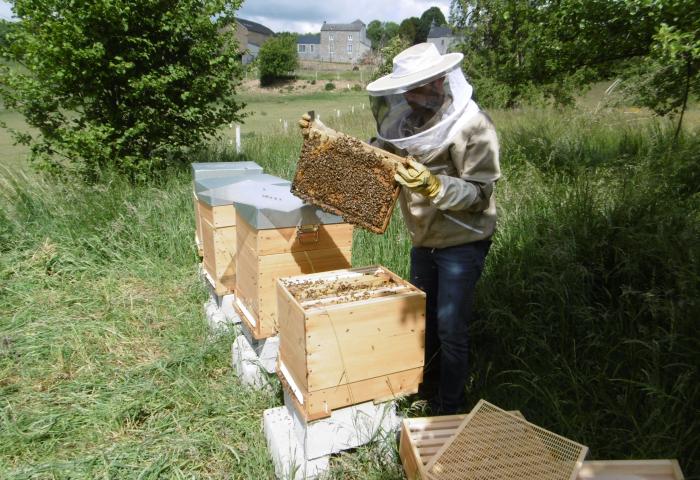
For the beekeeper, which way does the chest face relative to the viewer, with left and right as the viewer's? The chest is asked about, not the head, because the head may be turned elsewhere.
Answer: facing the viewer and to the left of the viewer

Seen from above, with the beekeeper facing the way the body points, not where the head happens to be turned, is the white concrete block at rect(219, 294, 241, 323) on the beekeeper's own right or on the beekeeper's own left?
on the beekeeper's own right

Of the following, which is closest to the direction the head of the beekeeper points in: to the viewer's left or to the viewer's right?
to the viewer's left

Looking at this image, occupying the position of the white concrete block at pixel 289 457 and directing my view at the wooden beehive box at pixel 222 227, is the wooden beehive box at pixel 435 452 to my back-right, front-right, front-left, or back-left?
back-right

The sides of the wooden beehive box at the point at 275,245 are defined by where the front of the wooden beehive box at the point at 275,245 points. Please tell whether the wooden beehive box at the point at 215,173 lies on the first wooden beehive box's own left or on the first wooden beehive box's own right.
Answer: on the first wooden beehive box's own right

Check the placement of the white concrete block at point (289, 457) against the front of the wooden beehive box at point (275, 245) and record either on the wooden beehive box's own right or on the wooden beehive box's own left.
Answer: on the wooden beehive box's own left

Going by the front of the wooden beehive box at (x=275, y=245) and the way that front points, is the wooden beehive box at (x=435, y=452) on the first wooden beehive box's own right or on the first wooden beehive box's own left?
on the first wooden beehive box's own left
